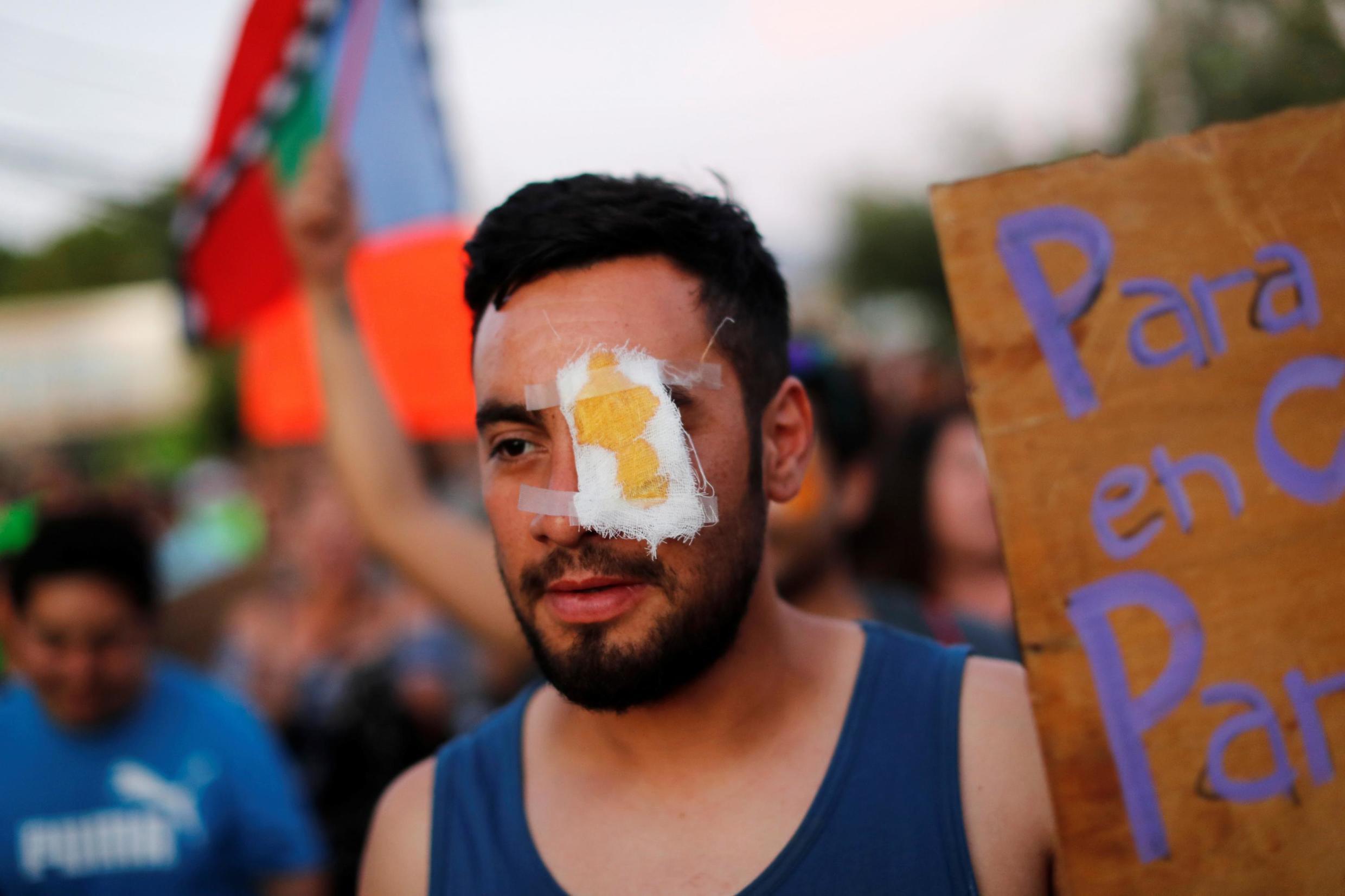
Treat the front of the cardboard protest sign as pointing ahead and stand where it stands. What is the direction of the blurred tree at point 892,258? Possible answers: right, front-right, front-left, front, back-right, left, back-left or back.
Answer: back

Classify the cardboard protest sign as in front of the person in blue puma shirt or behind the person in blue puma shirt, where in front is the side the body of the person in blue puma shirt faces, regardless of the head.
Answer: in front

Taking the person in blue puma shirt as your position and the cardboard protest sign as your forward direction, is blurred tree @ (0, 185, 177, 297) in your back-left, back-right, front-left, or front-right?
back-left

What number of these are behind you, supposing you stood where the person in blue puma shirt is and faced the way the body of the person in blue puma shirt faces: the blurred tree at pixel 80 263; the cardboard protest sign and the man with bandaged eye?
1

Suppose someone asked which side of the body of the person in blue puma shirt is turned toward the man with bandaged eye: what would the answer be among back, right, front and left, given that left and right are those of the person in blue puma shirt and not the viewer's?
front

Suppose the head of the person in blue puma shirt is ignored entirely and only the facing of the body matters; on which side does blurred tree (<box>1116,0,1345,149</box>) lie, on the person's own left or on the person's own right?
on the person's own left

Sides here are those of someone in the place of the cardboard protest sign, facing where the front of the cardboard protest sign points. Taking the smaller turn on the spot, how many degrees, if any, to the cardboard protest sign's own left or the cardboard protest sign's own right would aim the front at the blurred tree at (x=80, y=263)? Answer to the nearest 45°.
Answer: approximately 135° to the cardboard protest sign's own right

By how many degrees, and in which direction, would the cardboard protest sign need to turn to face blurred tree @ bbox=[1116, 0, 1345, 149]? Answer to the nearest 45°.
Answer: approximately 180°

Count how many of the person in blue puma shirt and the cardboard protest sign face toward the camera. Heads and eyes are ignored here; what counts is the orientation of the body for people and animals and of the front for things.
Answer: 2

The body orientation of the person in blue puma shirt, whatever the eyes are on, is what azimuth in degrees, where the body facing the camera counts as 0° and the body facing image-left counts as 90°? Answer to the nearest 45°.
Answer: approximately 0°

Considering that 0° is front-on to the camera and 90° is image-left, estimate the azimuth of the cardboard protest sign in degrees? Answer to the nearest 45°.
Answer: approximately 0°
